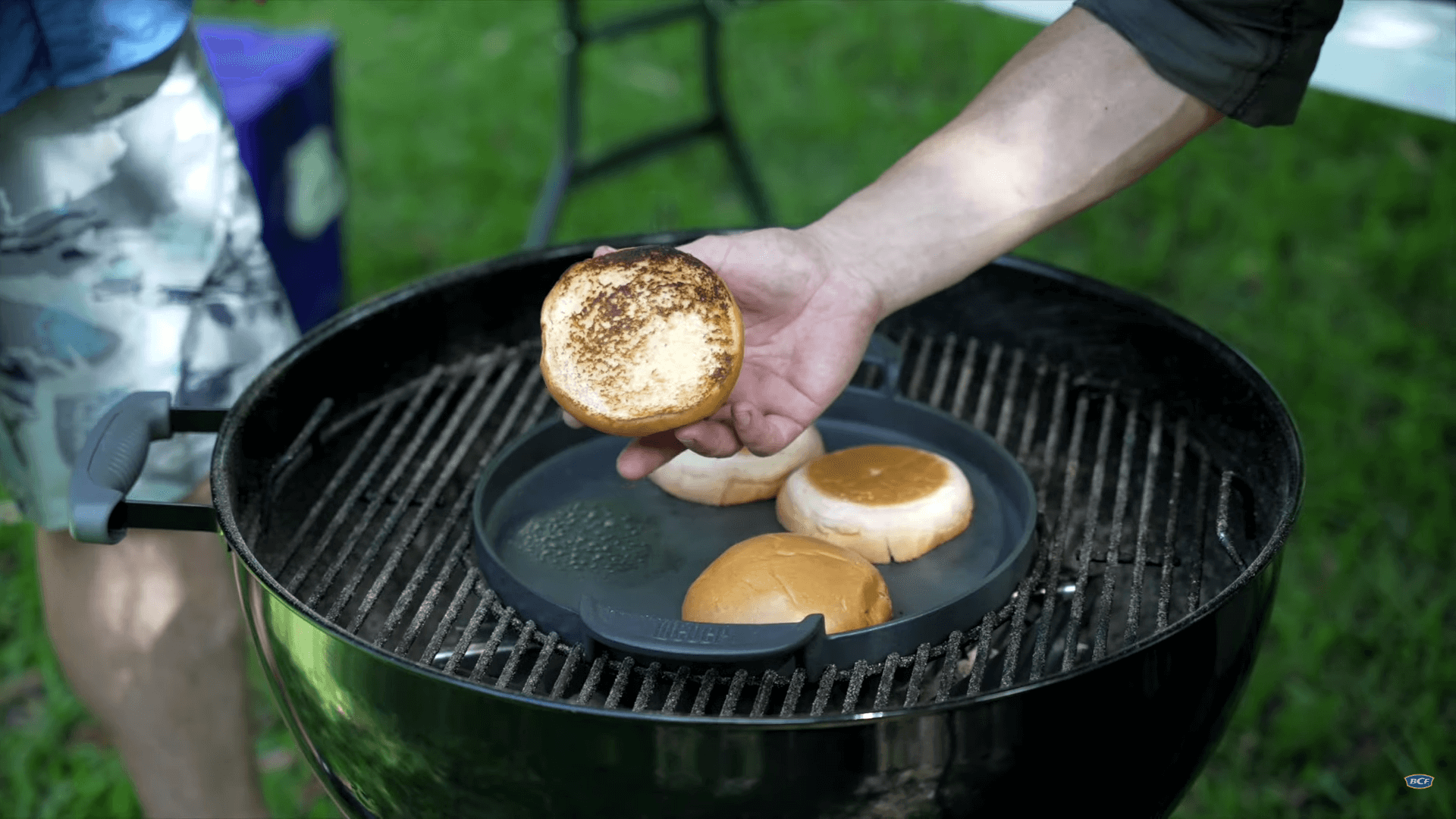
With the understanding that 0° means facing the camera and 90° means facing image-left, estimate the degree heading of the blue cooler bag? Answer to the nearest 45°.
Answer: approximately 315°

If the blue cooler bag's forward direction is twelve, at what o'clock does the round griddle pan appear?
The round griddle pan is roughly at 1 o'clock from the blue cooler bag.

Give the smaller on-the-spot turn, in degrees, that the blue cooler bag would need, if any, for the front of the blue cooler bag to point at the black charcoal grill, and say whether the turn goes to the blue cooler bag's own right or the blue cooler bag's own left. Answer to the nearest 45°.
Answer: approximately 45° to the blue cooler bag's own right

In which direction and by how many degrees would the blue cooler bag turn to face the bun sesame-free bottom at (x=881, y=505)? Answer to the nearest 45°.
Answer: approximately 45° to its right
